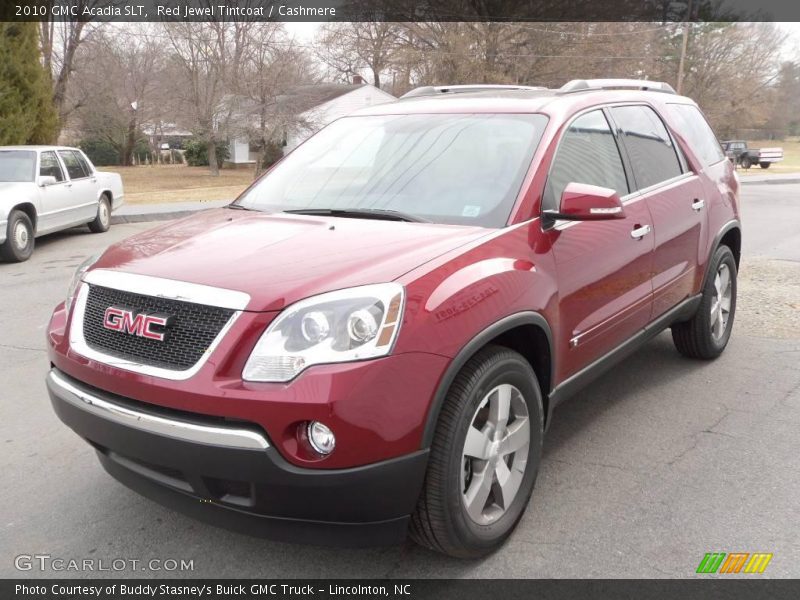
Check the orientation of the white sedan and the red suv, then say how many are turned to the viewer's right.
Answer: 0

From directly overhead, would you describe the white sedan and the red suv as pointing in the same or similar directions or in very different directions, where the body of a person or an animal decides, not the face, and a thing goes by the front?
same or similar directions

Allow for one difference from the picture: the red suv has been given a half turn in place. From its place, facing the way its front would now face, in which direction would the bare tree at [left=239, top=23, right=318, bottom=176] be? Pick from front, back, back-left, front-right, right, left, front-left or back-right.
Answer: front-left

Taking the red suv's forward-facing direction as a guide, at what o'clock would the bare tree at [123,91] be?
The bare tree is roughly at 4 o'clock from the red suv.

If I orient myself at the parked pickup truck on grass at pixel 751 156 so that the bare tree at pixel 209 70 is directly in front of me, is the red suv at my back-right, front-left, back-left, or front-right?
front-left

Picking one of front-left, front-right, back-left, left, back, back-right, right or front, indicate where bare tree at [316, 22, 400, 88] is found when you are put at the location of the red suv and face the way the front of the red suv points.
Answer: back-right

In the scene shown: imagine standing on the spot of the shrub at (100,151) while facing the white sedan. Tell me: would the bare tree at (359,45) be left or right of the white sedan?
left

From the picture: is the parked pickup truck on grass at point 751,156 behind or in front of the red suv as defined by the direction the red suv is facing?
behind

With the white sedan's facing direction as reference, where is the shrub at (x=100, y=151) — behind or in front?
behind

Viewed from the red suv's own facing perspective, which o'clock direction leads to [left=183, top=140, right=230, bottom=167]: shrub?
The shrub is roughly at 4 o'clock from the red suv.

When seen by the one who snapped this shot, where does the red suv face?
facing the viewer and to the left of the viewer

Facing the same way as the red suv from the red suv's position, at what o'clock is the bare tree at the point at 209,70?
The bare tree is roughly at 4 o'clock from the red suv.
